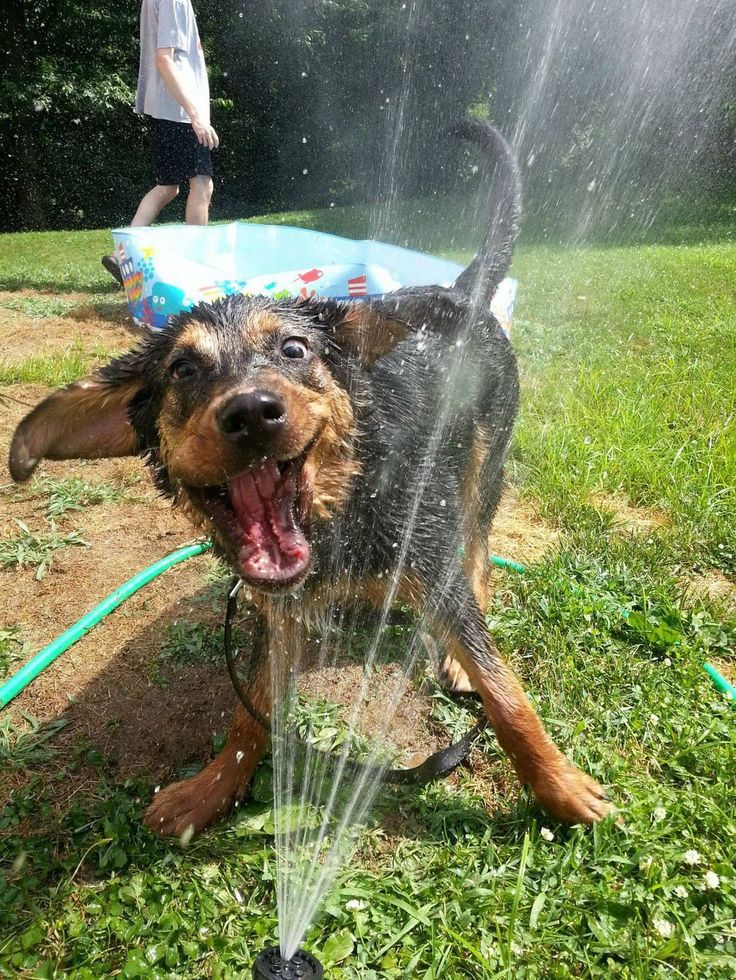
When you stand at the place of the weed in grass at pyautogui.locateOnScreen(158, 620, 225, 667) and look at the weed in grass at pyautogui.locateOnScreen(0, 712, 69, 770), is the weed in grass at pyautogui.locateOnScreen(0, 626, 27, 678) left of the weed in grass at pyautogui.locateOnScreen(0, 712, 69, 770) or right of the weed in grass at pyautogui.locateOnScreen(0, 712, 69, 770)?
right

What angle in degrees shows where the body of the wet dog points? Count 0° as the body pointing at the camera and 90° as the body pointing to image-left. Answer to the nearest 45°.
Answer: approximately 45°

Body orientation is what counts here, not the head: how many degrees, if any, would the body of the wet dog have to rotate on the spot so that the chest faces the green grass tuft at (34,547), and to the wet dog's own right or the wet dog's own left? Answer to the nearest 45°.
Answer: approximately 90° to the wet dog's own right

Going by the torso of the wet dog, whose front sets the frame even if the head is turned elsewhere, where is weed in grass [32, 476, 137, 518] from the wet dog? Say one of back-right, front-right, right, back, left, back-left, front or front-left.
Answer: right

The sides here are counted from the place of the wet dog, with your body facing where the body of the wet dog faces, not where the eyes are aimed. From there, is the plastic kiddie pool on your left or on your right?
on your right
